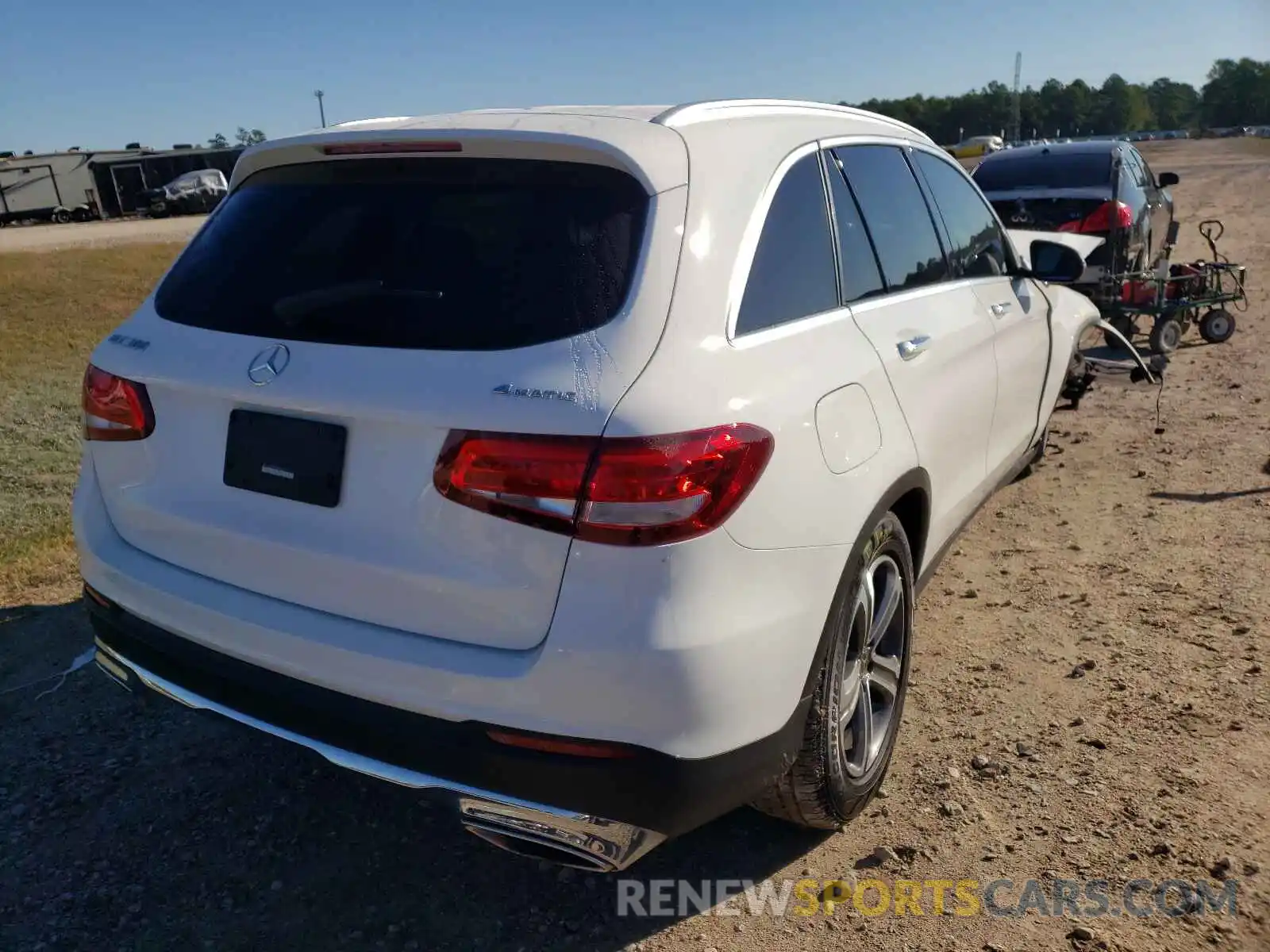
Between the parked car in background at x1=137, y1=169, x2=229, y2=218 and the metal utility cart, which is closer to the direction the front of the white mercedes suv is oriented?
the metal utility cart

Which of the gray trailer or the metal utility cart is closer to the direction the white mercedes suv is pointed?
the metal utility cart

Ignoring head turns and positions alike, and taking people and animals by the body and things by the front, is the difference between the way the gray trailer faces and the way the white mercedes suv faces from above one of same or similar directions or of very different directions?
very different directions

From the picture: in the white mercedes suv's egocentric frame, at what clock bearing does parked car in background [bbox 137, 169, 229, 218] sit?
The parked car in background is roughly at 10 o'clock from the white mercedes suv.

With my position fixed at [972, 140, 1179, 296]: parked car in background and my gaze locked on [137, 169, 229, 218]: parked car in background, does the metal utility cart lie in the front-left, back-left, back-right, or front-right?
back-left

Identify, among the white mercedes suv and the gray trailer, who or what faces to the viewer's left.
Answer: the gray trailer

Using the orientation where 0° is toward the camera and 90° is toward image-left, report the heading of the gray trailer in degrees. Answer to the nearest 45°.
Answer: approximately 90°

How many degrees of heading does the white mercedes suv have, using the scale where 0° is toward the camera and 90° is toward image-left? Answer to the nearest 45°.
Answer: approximately 225°

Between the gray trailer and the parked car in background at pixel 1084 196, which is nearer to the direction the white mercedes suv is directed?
the parked car in background

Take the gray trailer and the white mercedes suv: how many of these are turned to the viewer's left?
1

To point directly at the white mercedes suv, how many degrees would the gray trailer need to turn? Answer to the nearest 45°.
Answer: approximately 90° to its left

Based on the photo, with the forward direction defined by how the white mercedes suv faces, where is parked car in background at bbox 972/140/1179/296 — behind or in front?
in front
